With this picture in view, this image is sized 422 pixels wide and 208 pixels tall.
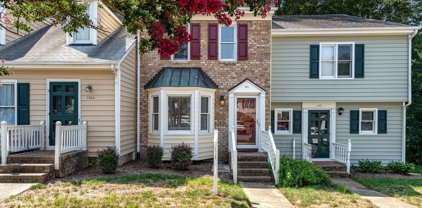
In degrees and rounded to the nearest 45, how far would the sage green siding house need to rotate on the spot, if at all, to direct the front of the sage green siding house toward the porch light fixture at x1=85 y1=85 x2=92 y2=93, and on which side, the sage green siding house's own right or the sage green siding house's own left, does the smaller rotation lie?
approximately 45° to the sage green siding house's own right

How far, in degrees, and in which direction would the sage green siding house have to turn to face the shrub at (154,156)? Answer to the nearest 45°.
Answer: approximately 45° to its right

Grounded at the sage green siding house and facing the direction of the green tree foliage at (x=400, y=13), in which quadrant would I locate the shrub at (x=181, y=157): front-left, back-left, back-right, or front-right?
back-left

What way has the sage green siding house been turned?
toward the camera

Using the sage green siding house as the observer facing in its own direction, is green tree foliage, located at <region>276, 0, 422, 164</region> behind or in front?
behind

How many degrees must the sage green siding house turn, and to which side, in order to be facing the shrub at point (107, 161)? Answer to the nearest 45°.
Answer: approximately 45° to its right
